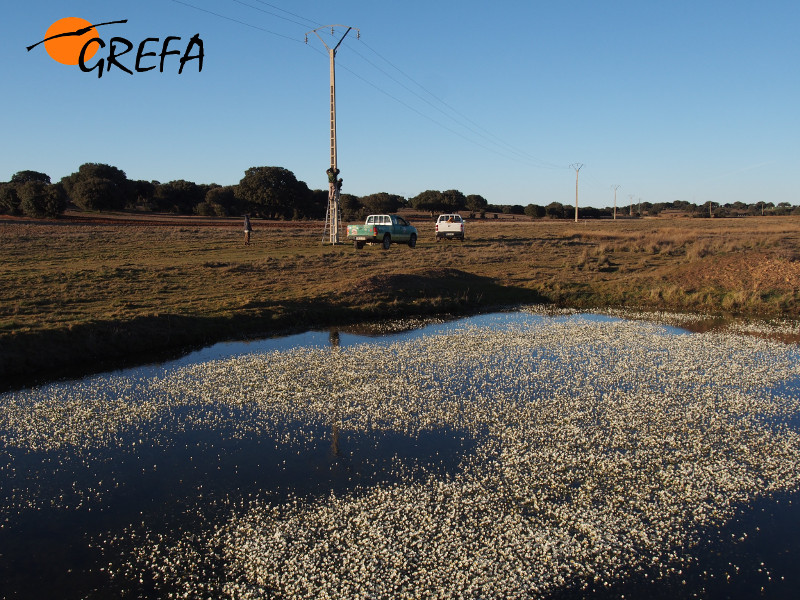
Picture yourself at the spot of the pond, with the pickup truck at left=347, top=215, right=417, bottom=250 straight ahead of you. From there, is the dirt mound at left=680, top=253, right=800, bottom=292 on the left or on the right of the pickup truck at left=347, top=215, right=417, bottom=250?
right

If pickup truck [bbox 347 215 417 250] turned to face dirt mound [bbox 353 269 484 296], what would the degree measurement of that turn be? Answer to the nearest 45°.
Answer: approximately 135° to its right

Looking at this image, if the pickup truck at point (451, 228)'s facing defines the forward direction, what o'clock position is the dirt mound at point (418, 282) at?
The dirt mound is roughly at 6 o'clock from the pickup truck.

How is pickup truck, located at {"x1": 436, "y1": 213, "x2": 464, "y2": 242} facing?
away from the camera

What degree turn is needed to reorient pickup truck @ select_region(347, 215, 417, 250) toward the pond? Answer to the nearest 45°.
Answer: approximately 135° to its right

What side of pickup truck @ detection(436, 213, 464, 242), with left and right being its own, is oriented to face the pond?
back

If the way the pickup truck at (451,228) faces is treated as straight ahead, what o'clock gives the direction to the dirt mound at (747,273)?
The dirt mound is roughly at 5 o'clock from the pickup truck.

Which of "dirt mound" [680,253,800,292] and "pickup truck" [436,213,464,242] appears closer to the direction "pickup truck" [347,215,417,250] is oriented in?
the pickup truck

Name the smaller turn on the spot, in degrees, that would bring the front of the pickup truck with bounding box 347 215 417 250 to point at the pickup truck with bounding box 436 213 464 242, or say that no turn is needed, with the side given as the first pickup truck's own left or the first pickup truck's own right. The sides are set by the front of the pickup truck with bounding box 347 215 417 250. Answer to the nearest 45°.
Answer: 0° — it already faces it

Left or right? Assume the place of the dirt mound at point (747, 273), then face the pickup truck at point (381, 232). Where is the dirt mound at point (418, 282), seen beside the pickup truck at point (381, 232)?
left

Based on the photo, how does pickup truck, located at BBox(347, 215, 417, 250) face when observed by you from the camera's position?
facing away from the viewer and to the right of the viewer
